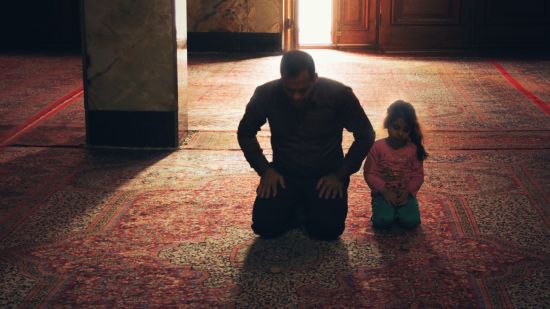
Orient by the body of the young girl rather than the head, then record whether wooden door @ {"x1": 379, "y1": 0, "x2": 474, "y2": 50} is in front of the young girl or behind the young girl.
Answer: behind

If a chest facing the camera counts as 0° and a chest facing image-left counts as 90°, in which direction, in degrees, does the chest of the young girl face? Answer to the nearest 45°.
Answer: approximately 0°

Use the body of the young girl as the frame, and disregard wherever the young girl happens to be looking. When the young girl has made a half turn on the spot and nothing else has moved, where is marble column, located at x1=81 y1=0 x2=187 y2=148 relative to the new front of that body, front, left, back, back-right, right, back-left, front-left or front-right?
front-left

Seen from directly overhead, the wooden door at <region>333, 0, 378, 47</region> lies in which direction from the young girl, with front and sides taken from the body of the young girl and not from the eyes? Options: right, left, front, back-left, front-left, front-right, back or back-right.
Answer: back
